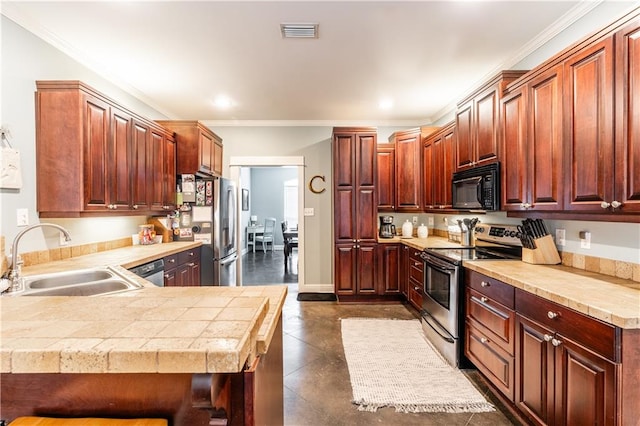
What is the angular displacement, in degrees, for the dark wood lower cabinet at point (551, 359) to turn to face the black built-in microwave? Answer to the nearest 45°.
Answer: approximately 90° to its right

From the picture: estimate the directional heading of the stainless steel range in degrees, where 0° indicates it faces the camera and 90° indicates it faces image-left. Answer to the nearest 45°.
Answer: approximately 45°

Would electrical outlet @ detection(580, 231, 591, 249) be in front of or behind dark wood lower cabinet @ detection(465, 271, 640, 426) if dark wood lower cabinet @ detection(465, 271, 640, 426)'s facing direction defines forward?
behind

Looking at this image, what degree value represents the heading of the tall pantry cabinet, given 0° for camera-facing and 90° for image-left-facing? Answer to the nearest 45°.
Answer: approximately 0°

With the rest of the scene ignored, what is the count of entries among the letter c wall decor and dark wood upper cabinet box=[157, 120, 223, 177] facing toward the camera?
1

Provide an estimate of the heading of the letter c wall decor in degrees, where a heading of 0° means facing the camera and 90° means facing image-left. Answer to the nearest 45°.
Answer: approximately 0°

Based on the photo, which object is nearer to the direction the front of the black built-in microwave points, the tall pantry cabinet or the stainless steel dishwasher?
the stainless steel dishwasher

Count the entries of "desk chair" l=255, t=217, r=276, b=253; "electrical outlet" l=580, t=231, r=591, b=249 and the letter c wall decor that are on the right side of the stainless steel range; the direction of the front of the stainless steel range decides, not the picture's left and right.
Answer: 2

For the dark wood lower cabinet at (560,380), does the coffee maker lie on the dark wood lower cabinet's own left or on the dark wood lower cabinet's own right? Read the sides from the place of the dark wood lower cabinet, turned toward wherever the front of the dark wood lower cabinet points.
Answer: on the dark wood lower cabinet's own right

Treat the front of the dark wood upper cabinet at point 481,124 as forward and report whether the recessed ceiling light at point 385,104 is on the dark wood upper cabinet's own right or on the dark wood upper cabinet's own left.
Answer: on the dark wood upper cabinet's own right
